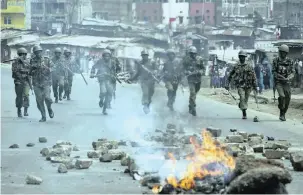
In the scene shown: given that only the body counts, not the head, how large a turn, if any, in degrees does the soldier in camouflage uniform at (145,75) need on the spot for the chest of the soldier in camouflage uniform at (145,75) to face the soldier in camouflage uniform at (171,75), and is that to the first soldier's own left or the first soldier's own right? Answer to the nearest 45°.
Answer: approximately 135° to the first soldier's own left

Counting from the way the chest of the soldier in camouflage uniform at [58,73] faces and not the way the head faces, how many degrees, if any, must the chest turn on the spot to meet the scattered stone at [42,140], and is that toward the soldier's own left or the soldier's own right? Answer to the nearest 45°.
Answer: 0° — they already face it

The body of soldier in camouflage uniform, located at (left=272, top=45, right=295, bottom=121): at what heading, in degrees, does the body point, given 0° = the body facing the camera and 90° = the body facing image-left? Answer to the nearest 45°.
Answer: approximately 0°

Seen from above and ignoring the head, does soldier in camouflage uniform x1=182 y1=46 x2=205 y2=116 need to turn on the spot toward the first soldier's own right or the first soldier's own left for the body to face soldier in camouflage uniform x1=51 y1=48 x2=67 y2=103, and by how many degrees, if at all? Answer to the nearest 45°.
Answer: approximately 135° to the first soldier's own right

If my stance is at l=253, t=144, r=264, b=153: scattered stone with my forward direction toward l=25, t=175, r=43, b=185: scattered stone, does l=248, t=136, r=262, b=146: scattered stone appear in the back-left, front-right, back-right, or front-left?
back-right

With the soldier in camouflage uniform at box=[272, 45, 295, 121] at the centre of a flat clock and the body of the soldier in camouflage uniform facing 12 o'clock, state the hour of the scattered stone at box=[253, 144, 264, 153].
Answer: The scattered stone is roughly at 12 o'clock from the soldier in camouflage uniform.

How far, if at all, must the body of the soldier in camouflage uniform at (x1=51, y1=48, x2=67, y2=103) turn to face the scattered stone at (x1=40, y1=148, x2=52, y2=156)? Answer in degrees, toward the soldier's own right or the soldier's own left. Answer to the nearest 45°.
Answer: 0° — they already face it

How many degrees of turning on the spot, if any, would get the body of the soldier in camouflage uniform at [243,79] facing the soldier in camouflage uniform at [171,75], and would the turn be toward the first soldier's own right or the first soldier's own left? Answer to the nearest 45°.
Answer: approximately 135° to the first soldier's own right

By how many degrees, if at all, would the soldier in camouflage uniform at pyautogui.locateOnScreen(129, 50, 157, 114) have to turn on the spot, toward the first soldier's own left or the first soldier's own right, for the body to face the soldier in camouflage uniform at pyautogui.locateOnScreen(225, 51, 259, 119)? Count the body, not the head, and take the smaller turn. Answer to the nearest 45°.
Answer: approximately 45° to the first soldier's own left
